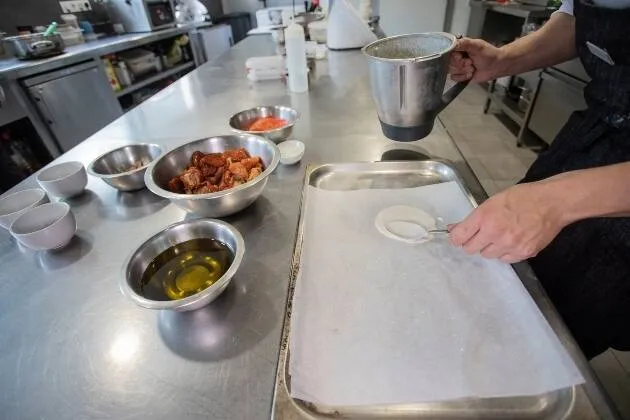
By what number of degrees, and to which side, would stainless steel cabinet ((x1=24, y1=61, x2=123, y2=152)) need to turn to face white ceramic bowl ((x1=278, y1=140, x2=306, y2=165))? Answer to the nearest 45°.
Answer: approximately 45° to its right

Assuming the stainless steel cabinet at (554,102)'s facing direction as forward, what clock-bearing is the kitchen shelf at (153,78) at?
The kitchen shelf is roughly at 1 o'clock from the stainless steel cabinet.

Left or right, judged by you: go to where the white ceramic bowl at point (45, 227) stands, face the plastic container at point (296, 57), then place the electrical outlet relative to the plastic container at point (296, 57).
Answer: left

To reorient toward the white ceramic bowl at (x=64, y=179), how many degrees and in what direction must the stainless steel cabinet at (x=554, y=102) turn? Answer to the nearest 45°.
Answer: approximately 45° to its left

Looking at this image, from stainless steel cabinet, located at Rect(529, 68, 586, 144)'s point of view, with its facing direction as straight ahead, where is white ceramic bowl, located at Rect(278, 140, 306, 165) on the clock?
The white ceramic bowl is roughly at 11 o'clock from the stainless steel cabinet.

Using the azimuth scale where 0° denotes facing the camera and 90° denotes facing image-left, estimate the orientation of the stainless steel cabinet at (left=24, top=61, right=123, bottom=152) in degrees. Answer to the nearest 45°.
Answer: approximately 315°

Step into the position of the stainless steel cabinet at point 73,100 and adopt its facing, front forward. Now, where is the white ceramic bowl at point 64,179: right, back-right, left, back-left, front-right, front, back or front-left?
front-right

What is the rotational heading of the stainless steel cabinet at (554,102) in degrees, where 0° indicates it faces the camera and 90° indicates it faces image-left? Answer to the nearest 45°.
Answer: approximately 45°

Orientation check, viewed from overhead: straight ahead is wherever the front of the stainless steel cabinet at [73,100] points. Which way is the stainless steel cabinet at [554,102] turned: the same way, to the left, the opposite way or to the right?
the opposite way

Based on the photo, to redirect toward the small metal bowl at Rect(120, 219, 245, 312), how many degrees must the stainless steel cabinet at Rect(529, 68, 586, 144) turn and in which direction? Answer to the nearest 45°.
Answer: approximately 45° to its left
